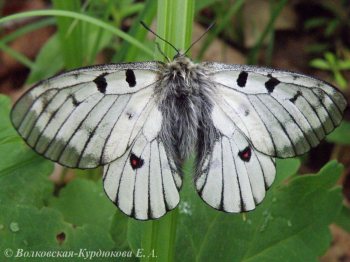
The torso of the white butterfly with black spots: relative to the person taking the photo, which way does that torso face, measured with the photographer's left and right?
facing away from the viewer

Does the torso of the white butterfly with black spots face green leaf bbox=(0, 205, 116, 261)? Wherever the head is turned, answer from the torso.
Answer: no

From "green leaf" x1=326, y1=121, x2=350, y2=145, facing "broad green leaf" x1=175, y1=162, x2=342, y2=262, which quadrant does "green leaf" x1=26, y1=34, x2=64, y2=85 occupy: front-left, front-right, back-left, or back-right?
front-right

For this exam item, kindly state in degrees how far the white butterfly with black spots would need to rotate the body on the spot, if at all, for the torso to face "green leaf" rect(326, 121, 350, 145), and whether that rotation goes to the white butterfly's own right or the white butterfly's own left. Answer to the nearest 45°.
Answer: approximately 45° to the white butterfly's own right
